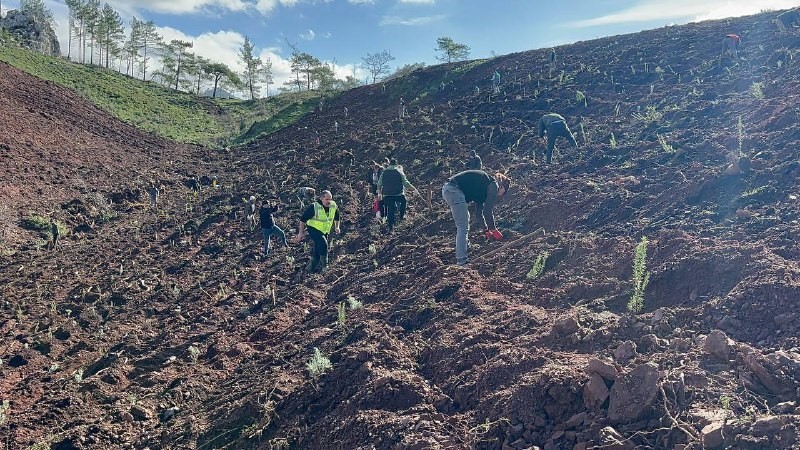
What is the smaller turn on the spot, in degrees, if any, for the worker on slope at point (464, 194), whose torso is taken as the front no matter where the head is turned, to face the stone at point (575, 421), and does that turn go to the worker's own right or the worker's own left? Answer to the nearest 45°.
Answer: approximately 90° to the worker's own right

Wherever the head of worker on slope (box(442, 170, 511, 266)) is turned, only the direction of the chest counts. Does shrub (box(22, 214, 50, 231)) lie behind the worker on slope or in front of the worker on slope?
behind

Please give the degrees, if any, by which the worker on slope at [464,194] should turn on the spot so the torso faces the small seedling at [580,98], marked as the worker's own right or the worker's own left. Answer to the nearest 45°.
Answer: approximately 90° to the worker's own left

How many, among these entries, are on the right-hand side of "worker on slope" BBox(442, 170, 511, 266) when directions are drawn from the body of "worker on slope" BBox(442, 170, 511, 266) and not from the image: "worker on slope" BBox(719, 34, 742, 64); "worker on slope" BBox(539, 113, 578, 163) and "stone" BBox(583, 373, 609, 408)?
1

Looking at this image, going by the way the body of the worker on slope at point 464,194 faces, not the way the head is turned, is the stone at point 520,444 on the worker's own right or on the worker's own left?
on the worker's own right

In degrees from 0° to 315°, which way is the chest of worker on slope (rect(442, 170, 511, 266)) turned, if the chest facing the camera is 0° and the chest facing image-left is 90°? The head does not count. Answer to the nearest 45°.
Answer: approximately 270°
